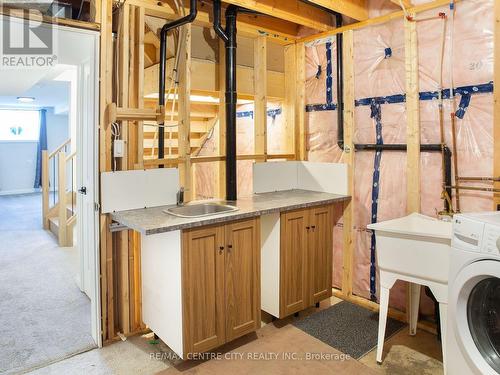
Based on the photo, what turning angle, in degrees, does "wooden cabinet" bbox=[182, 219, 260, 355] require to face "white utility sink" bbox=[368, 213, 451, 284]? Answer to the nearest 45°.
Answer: approximately 45° to its left

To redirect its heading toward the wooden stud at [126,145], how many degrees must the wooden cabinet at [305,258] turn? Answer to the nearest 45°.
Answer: approximately 90° to its right

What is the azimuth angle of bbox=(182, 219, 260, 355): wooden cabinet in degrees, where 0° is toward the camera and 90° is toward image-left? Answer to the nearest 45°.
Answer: approximately 315°

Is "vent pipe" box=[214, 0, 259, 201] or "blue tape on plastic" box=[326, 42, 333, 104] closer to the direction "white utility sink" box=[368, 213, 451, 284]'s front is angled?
the vent pipe

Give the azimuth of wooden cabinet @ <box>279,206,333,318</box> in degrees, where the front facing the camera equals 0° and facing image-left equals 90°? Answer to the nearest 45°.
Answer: approximately 315°

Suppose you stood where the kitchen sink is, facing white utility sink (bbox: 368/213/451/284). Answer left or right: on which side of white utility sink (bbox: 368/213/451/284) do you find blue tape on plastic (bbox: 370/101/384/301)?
left

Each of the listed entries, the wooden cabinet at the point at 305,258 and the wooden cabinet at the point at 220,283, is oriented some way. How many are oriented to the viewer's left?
0

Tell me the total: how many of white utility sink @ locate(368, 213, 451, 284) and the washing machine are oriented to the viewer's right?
0
